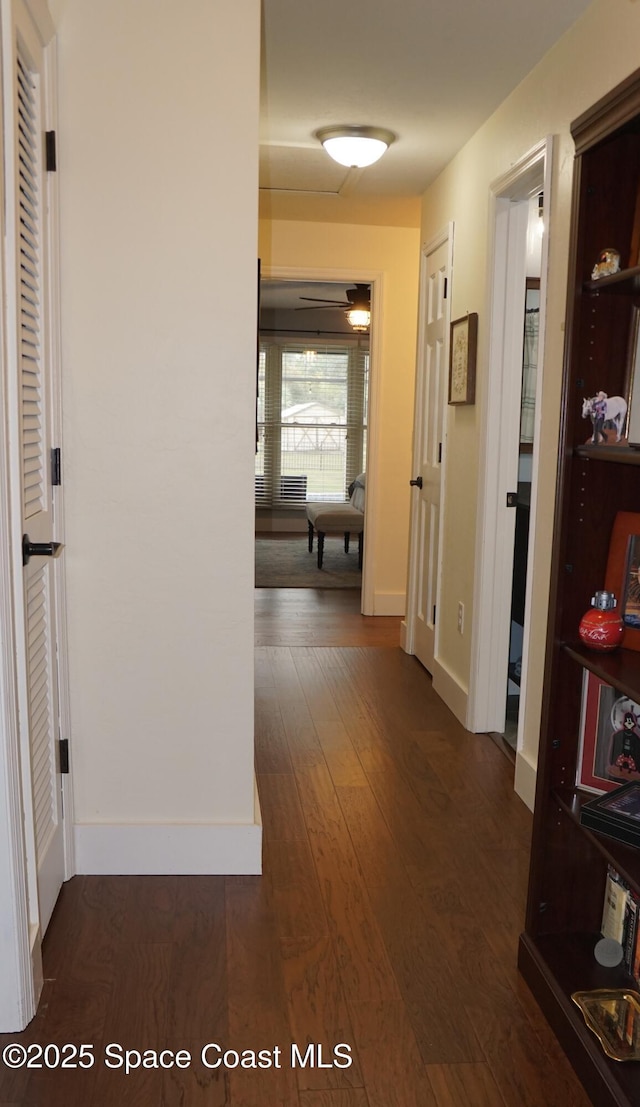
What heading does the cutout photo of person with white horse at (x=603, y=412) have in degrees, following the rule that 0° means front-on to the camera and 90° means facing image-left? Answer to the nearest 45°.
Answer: approximately 45°

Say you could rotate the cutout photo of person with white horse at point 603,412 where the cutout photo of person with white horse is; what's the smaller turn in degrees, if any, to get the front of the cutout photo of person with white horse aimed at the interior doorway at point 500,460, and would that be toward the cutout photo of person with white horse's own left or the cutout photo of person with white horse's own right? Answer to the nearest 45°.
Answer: approximately 135° to the cutout photo of person with white horse's own right

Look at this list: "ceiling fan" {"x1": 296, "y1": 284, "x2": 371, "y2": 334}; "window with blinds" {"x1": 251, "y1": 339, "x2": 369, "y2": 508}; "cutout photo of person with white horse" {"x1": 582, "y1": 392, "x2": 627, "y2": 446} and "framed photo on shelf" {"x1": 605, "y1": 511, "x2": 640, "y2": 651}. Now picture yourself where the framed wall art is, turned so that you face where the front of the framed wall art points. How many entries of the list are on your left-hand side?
2

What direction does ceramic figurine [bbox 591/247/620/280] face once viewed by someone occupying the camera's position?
facing the viewer and to the left of the viewer

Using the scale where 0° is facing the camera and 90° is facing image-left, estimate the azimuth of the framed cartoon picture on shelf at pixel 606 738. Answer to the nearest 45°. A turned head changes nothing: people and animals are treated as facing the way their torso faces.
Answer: approximately 45°

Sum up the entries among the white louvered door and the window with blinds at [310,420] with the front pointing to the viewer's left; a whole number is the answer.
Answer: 0

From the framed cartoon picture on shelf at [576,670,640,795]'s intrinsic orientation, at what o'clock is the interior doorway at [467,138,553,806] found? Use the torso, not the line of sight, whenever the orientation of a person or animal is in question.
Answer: The interior doorway is roughly at 4 o'clock from the framed cartoon picture on shelf.

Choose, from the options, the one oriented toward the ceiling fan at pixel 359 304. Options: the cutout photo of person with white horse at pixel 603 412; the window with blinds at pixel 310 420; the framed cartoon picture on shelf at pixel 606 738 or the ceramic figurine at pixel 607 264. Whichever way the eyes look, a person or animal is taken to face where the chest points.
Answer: the window with blinds

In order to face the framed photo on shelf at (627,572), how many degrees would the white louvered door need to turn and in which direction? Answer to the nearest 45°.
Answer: approximately 45° to its right

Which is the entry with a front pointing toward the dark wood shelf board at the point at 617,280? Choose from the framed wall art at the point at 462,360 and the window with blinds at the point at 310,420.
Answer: the window with blinds

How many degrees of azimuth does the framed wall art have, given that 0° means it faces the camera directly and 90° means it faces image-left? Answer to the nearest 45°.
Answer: approximately 90°

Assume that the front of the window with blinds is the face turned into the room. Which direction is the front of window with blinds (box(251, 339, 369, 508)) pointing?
toward the camera

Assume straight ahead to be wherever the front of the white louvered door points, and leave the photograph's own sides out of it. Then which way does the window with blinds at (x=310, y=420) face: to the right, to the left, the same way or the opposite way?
to the right

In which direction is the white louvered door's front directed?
to the viewer's right

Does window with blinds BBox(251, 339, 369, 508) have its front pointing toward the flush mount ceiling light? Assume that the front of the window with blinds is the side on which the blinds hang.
yes

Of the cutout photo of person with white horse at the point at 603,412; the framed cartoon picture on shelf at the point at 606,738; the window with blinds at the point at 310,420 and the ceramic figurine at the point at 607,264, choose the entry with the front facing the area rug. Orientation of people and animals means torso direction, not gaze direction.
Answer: the window with blinds

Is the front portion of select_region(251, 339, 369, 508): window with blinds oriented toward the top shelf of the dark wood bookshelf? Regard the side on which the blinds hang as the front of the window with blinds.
yes

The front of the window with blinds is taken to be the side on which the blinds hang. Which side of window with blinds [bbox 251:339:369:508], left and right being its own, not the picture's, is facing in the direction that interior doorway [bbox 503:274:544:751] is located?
front
